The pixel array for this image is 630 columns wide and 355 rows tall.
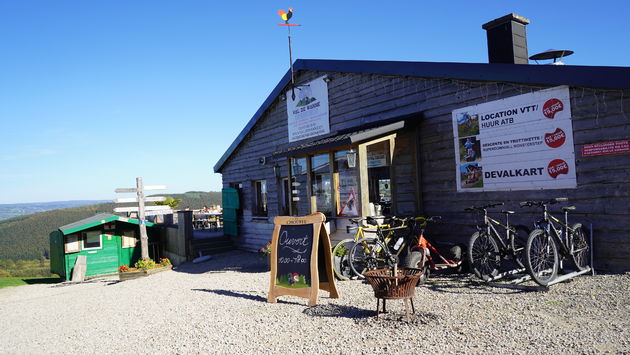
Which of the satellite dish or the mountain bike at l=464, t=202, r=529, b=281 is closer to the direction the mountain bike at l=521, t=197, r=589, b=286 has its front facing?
the mountain bike

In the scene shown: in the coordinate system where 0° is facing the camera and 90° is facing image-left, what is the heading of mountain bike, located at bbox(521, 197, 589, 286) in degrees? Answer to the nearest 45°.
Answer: approximately 45°

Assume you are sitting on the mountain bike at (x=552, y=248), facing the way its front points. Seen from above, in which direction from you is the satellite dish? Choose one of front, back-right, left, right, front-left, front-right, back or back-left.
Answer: back-right

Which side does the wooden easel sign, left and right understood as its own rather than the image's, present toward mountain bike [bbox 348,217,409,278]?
back

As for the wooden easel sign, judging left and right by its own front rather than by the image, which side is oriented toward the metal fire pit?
left

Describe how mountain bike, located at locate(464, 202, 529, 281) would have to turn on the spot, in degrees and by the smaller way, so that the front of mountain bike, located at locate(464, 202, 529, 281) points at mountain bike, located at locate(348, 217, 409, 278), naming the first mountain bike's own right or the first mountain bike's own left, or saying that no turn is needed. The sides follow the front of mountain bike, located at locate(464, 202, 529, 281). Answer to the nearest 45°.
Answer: approximately 45° to the first mountain bike's own right

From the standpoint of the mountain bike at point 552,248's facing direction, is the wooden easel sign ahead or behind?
ahead

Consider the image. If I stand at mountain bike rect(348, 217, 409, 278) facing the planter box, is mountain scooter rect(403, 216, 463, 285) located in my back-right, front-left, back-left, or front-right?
back-right

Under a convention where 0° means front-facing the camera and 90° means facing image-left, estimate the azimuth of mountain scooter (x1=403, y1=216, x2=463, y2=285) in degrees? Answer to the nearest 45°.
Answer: approximately 45°

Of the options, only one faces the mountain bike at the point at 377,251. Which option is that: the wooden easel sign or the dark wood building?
the dark wood building

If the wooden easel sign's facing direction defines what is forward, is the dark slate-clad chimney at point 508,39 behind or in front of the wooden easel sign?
behind

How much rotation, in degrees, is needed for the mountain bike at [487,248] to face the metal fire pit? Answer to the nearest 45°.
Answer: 0° — it already faces it
